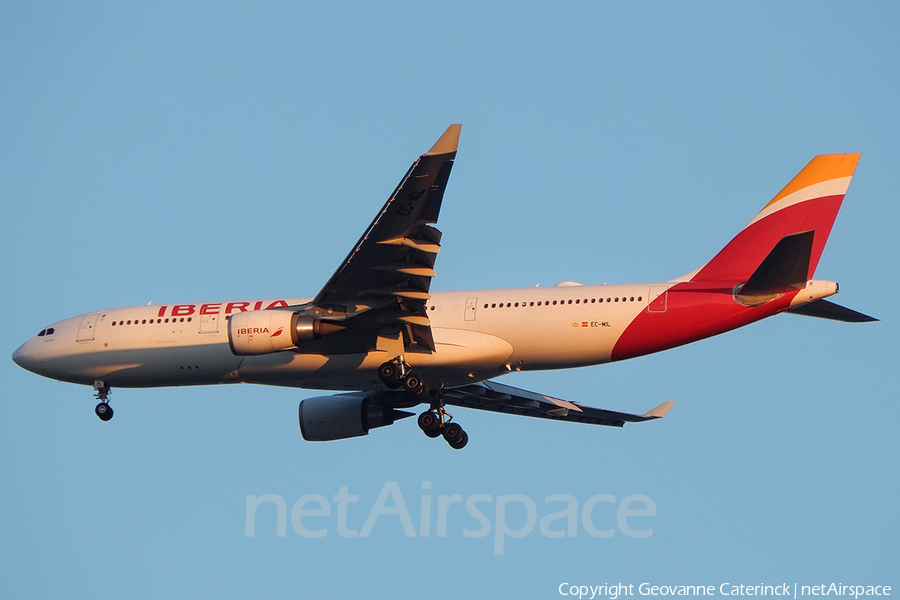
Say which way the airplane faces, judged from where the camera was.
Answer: facing to the left of the viewer
